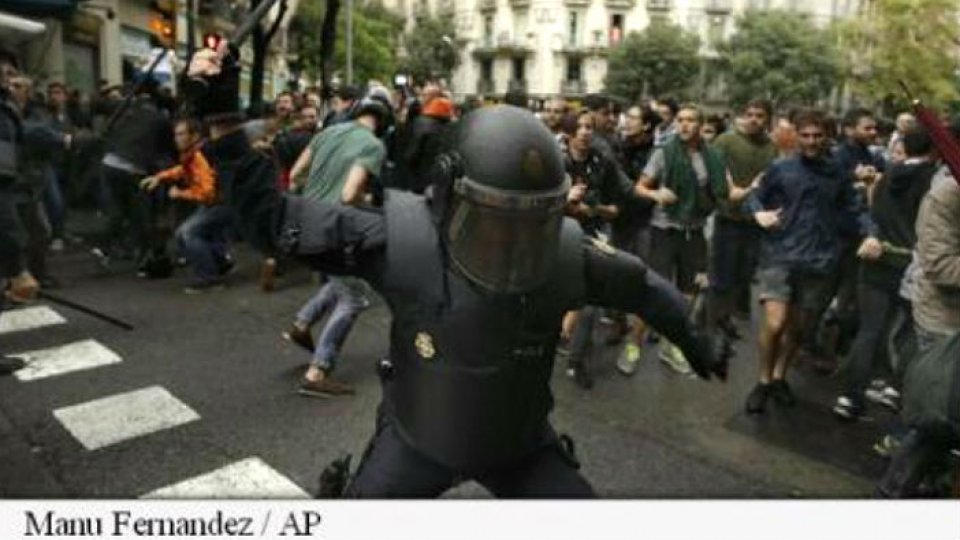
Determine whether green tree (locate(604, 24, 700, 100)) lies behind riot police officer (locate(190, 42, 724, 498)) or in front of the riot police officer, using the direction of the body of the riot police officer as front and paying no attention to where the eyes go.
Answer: behind

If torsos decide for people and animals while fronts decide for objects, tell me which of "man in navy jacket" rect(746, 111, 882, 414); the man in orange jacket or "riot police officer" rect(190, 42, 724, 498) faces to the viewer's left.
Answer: the man in orange jacket

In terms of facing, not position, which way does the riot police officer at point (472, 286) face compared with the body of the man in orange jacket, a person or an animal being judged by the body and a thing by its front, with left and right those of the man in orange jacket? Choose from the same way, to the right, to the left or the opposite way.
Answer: to the left

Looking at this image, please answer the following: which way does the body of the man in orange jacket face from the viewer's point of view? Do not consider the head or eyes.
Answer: to the viewer's left

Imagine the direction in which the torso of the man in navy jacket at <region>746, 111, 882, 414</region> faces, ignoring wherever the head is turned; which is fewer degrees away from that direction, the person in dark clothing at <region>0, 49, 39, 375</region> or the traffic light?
the person in dark clothing

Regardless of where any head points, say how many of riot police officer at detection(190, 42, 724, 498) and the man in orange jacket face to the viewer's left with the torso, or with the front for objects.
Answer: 1

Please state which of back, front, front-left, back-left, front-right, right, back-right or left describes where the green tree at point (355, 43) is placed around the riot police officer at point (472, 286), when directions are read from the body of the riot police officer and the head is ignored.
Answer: back

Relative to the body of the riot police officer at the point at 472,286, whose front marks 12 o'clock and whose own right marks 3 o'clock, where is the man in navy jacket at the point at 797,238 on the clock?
The man in navy jacket is roughly at 7 o'clock from the riot police officer.

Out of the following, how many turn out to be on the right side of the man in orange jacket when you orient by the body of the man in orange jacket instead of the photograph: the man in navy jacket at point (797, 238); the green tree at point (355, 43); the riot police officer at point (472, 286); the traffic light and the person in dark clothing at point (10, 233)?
2
